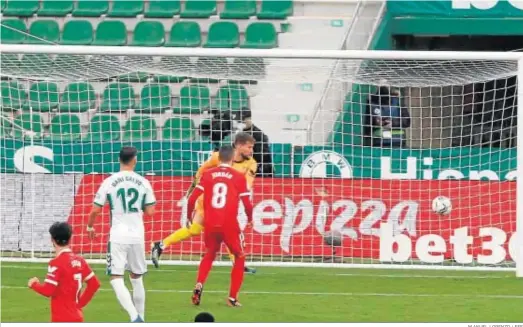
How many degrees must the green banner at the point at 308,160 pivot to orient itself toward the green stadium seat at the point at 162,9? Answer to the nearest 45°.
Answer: approximately 135° to its right

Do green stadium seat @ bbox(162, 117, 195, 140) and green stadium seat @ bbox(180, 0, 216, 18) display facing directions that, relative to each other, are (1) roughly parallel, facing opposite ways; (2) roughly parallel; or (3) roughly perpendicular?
roughly parallel

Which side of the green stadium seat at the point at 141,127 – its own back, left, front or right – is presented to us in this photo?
front

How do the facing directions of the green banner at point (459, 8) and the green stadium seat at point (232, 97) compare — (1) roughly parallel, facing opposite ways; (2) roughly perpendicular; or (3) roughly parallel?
roughly parallel

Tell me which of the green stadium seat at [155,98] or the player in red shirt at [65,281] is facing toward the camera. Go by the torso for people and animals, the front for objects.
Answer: the green stadium seat

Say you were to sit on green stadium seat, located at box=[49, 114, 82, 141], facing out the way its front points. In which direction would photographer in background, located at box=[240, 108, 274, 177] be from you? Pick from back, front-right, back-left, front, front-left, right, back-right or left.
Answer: front-left

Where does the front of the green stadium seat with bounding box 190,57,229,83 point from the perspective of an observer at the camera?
facing the viewer

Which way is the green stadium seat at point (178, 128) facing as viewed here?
toward the camera
